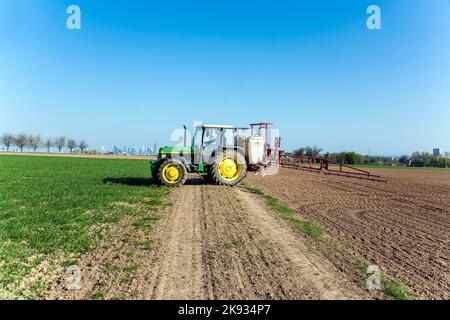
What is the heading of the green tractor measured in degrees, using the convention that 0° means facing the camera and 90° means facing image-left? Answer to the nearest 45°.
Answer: approximately 90°
